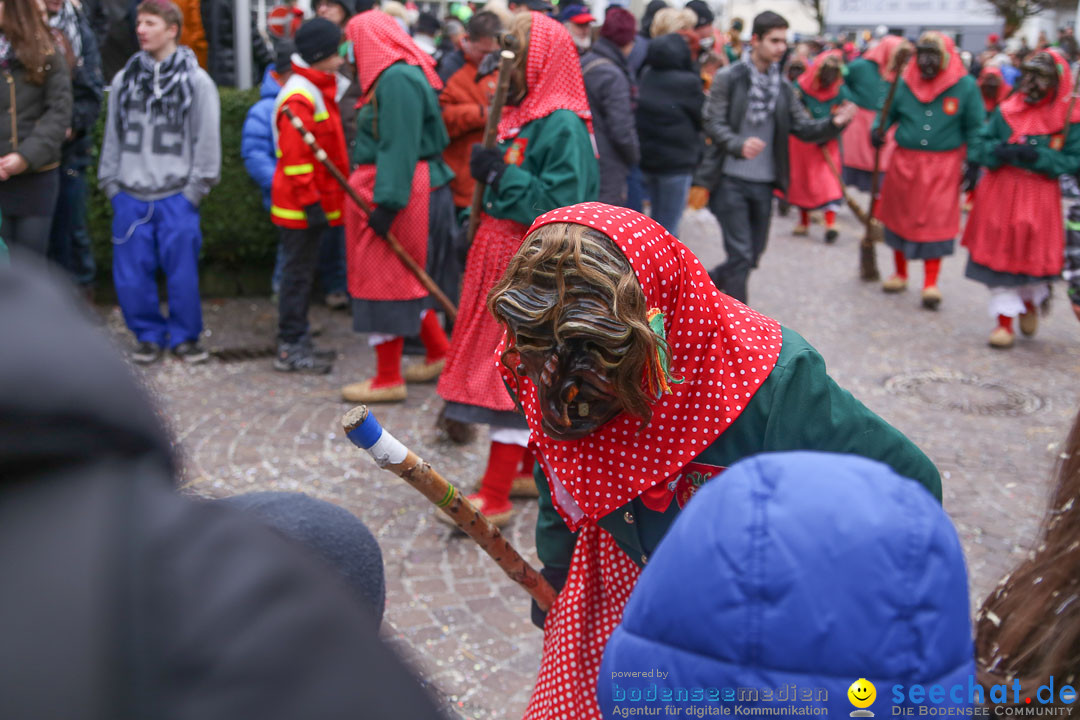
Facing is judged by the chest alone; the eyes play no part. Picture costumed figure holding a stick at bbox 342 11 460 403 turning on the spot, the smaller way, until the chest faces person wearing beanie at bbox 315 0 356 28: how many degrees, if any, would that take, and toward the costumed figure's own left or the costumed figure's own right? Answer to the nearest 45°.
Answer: approximately 90° to the costumed figure's own right

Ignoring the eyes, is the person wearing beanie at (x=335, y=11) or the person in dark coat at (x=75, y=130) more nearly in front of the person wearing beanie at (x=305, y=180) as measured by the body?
the person wearing beanie

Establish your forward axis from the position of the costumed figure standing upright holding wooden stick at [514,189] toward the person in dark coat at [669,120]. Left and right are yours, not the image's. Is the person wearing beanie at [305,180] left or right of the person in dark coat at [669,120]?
left

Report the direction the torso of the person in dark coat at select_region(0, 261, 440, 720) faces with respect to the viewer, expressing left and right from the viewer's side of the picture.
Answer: facing away from the viewer

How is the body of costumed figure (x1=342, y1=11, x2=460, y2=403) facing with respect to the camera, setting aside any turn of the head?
to the viewer's left

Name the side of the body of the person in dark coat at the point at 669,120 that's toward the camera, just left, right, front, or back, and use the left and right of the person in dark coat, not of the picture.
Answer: back

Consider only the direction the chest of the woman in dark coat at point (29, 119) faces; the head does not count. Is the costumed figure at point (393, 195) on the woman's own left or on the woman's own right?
on the woman's own left

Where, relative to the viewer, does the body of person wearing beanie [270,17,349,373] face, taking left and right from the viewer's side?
facing to the right of the viewer

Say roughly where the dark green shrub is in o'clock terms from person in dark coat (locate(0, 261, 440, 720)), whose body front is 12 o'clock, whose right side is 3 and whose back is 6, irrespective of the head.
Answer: The dark green shrub is roughly at 12 o'clock from the person in dark coat.
